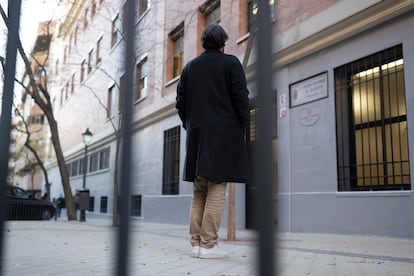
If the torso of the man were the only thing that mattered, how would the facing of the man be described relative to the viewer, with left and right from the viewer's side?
facing away from the viewer and to the right of the viewer

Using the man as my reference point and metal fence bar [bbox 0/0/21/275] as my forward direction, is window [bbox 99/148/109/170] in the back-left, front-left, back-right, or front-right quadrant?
back-right

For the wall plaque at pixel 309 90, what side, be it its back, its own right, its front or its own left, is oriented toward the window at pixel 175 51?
right

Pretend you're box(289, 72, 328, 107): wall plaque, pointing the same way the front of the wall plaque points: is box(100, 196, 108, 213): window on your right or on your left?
on your right

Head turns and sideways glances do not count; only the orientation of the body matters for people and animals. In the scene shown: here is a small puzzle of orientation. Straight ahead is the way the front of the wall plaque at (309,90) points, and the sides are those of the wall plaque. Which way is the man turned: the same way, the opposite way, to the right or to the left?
the opposite way
